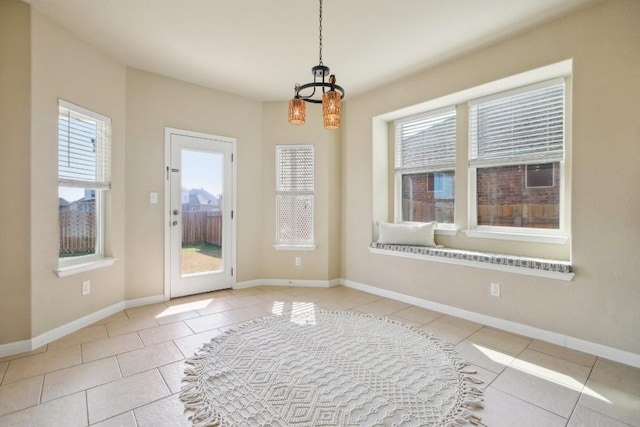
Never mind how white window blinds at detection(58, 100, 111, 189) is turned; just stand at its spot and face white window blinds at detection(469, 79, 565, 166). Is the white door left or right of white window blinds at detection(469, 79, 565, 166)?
left

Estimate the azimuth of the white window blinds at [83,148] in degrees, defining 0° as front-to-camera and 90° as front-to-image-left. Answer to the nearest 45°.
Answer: approximately 315°

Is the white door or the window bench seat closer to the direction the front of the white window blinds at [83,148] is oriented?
the window bench seat

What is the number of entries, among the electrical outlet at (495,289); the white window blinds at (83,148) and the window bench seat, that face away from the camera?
0

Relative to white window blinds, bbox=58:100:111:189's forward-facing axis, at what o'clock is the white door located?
The white door is roughly at 10 o'clock from the white window blinds.

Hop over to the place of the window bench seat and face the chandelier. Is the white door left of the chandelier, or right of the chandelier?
right

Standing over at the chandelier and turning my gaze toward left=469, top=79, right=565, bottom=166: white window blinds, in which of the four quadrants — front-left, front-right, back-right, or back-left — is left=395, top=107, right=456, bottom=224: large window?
front-left

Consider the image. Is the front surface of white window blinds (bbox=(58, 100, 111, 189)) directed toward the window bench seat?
yes

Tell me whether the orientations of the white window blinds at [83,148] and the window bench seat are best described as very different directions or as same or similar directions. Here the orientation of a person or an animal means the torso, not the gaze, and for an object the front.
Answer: very different directions

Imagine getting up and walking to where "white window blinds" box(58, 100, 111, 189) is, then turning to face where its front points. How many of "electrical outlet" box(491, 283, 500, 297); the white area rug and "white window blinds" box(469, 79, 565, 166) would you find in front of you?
3
